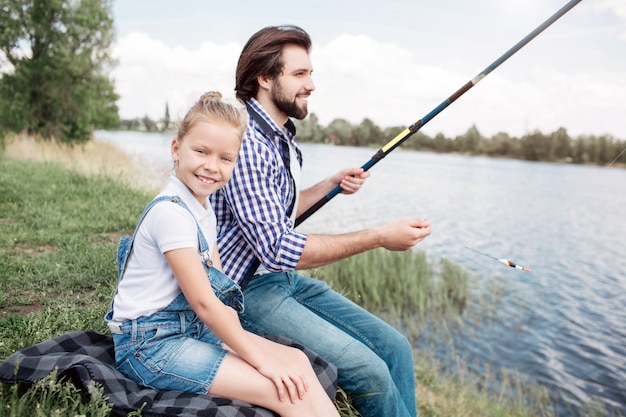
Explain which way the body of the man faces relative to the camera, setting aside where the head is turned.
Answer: to the viewer's right

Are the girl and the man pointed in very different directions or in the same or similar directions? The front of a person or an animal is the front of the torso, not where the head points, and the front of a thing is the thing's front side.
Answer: same or similar directions

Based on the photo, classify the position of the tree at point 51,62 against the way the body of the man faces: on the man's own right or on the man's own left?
on the man's own left

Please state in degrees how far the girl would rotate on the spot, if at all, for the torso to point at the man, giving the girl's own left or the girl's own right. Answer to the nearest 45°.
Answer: approximately 45° to the girl's own left

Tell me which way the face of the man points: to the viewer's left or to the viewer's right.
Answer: to the viewer's right

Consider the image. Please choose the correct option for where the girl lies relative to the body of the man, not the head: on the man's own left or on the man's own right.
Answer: on the man's own right
